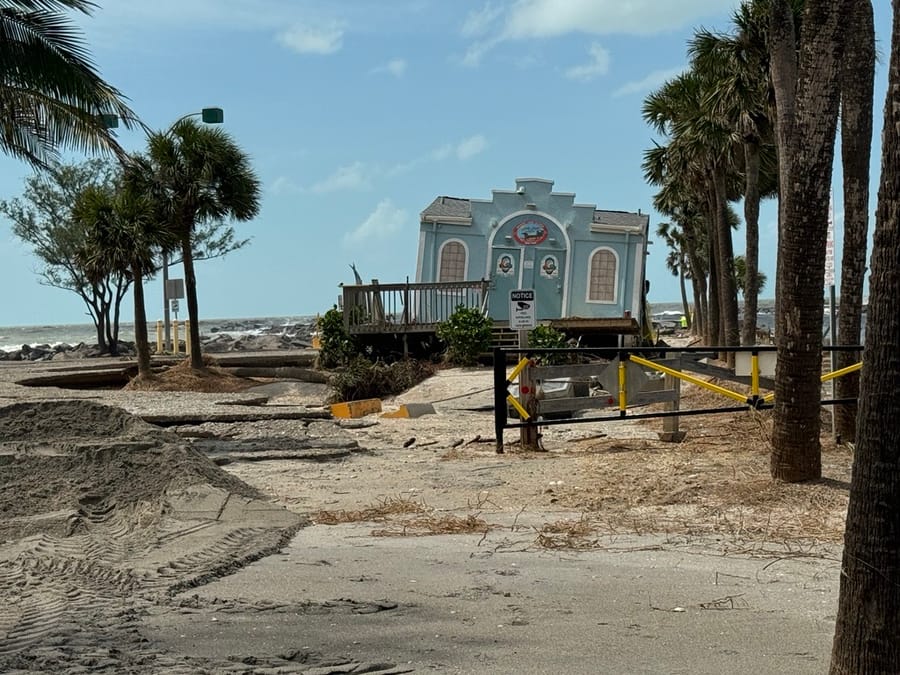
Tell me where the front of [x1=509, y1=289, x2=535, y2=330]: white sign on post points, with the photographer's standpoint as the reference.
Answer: facing the viewer

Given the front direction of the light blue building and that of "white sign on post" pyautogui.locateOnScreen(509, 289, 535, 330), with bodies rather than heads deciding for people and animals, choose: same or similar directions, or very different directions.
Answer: same or similar directions

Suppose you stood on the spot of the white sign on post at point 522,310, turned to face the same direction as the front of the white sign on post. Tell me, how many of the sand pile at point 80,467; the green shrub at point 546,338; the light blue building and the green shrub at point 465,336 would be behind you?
3

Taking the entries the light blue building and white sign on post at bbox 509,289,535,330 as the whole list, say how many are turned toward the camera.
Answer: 2

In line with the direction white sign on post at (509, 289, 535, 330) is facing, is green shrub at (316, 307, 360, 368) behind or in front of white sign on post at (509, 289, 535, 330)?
behind

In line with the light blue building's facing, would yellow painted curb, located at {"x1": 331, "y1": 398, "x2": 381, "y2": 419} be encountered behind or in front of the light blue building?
in front

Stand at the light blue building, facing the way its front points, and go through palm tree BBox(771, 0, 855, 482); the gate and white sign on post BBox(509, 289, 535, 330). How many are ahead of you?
3

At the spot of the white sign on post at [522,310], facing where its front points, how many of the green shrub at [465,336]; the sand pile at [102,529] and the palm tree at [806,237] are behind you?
1

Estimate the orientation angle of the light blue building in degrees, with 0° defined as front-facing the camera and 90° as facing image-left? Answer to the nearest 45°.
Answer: approximately 0°
